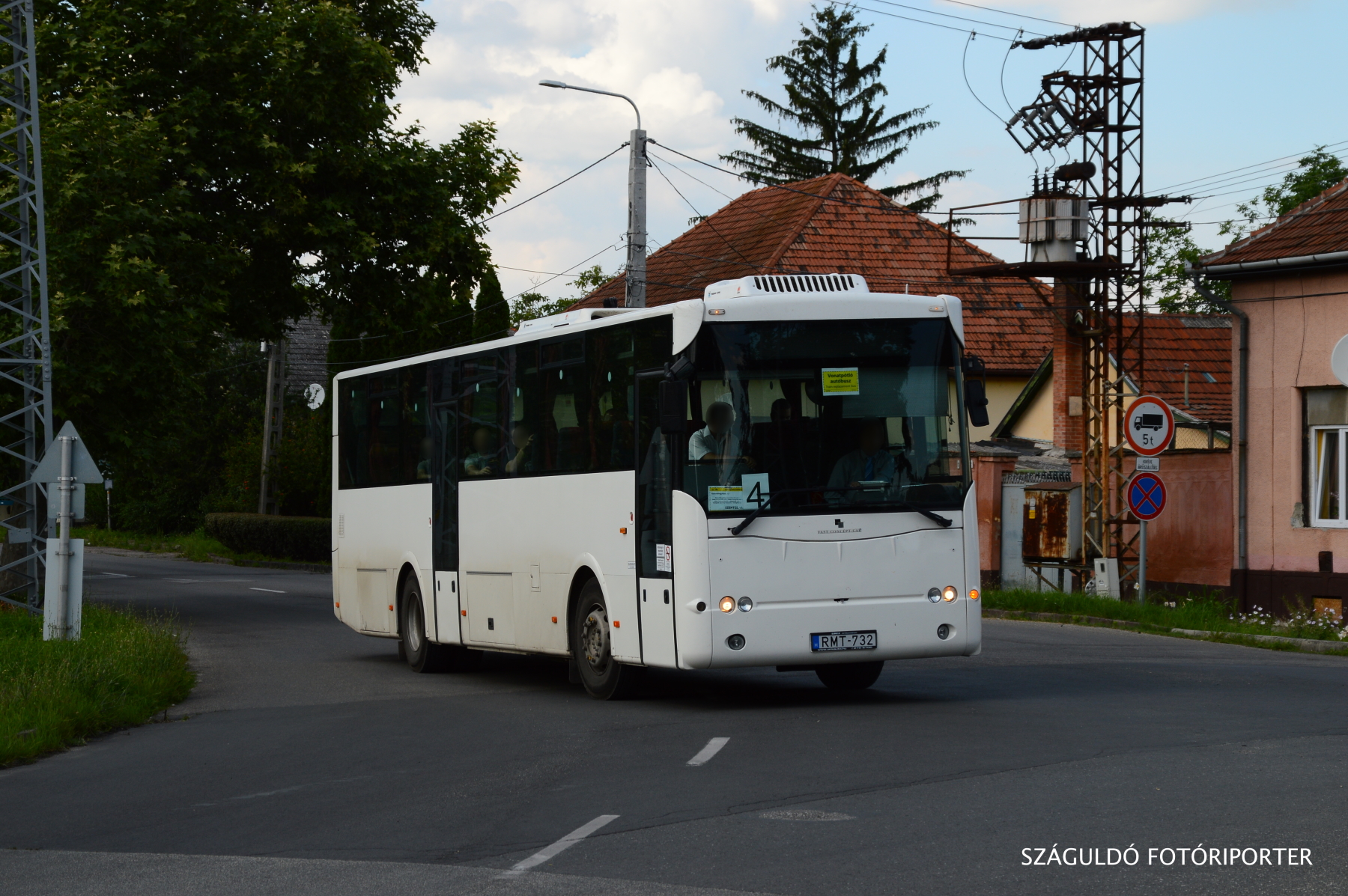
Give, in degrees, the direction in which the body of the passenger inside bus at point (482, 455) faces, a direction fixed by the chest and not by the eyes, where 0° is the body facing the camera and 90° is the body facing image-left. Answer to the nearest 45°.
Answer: approximately 315°

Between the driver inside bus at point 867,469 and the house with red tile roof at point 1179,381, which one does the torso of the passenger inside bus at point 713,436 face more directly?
the driver inside bus

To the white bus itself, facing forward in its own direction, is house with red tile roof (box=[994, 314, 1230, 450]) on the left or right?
on its left

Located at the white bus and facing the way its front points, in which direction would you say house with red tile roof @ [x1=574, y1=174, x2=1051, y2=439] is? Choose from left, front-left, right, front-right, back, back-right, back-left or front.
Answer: back-left

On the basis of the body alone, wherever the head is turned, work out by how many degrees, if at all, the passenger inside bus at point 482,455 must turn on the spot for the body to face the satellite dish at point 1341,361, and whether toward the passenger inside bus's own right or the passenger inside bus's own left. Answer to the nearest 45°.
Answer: approximately 45° to the passenger inside bus's own left

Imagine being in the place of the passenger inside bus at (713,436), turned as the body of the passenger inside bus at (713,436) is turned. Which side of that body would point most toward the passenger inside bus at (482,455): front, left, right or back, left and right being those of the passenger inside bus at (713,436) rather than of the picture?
back

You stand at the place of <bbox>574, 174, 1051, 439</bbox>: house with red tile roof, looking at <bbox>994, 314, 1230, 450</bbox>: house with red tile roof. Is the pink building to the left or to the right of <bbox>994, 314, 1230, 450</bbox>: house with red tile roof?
right

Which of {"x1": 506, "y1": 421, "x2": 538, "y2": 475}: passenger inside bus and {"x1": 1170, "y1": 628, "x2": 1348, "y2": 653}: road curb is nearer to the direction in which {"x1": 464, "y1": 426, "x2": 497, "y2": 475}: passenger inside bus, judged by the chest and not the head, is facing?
the passenger inside bus

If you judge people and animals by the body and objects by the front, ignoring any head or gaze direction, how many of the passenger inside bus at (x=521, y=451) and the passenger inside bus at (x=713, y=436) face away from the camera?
0
